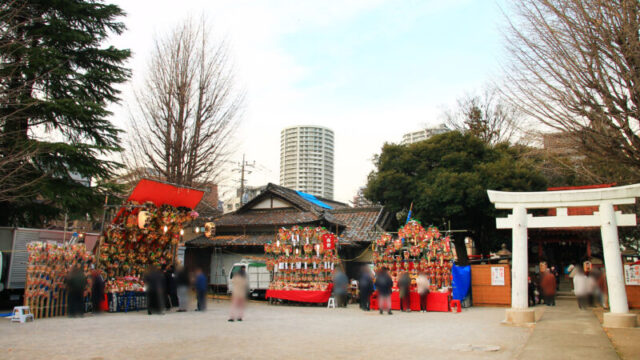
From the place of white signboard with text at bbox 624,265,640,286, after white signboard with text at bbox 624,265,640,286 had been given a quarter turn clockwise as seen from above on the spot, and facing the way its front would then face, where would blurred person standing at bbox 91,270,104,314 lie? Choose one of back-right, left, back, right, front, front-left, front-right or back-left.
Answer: front-left

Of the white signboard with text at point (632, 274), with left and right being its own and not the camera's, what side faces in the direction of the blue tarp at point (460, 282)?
right

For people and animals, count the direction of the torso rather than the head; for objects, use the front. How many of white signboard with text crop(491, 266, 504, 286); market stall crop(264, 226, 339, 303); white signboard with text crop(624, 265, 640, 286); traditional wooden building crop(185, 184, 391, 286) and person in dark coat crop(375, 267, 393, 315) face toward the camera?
4

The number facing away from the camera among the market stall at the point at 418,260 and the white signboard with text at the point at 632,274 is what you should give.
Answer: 0

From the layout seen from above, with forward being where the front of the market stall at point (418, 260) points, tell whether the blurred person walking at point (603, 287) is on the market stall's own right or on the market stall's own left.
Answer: on the market stall's own left

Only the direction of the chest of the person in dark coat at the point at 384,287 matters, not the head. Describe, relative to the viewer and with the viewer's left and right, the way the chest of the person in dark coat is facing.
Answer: facing away from the viewer

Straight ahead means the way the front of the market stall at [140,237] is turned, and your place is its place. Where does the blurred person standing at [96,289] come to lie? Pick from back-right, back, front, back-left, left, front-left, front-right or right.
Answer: right

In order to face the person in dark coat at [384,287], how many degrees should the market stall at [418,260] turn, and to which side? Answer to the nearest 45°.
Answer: approximately 45° to its right
